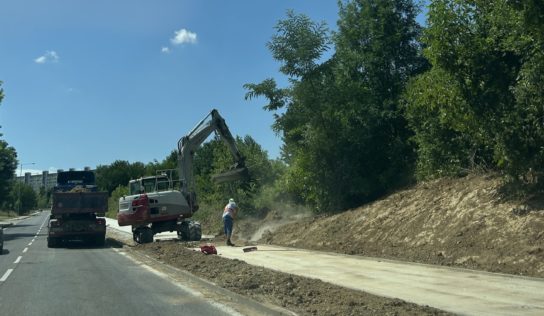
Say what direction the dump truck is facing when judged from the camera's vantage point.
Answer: facing away from the viewer

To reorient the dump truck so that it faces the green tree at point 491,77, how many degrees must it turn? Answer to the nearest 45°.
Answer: approximately 135° to its right

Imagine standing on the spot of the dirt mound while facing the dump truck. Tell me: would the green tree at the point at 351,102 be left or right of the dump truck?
right

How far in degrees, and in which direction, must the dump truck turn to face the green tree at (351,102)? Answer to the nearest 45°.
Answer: approximately 135° to its right

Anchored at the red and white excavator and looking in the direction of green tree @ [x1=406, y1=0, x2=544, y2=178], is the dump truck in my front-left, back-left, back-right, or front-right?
back-right

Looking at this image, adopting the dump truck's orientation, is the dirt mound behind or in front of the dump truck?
behind

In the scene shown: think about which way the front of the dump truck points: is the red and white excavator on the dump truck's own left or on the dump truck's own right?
on the dump truck's own right
